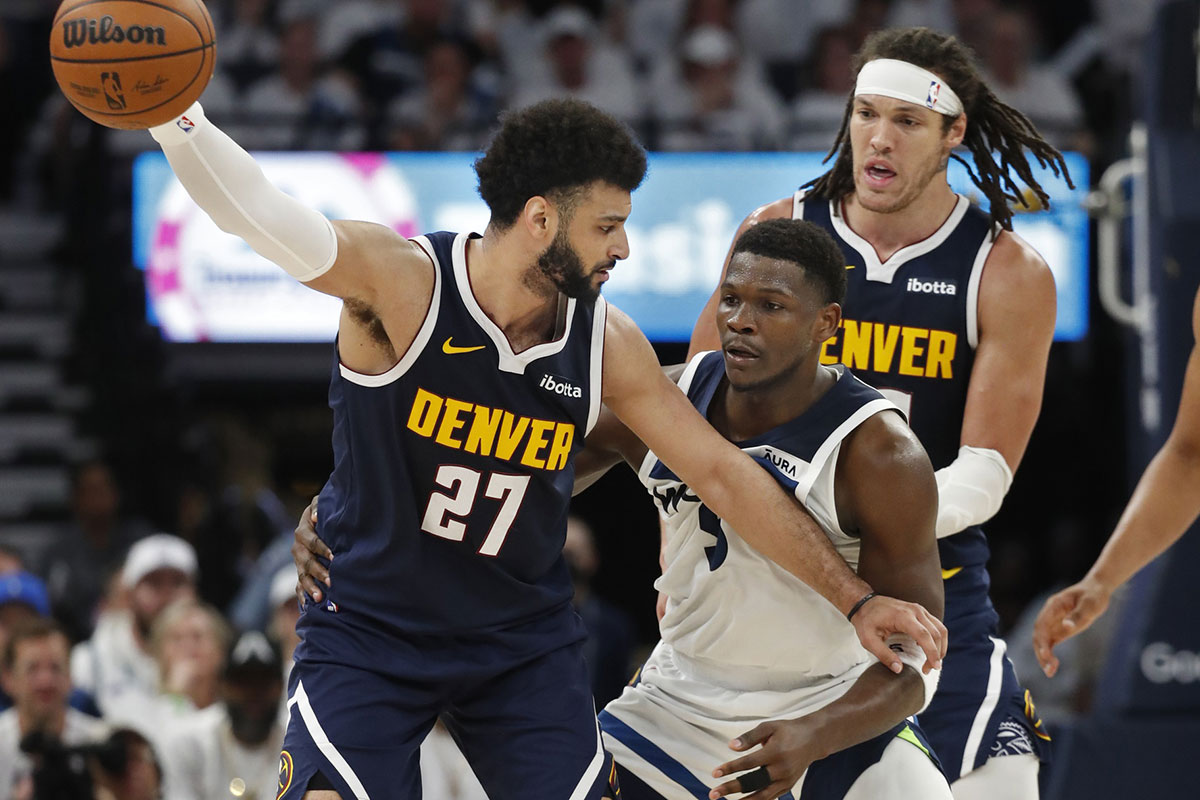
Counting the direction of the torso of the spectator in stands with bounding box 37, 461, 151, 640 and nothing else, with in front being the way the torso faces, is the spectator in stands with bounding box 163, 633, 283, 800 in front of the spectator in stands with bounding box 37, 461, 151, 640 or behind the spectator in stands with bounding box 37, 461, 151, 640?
in front

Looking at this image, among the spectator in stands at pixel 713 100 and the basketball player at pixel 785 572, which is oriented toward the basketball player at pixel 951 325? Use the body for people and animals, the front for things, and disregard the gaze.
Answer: the spectator in stands

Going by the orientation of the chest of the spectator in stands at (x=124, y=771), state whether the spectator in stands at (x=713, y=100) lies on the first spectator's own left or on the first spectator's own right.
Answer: on the first spectator's own left

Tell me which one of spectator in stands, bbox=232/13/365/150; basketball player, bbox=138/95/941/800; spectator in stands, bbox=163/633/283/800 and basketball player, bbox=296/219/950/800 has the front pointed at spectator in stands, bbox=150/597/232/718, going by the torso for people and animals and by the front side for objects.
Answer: spectator in stands, bbox=232/13/365/150

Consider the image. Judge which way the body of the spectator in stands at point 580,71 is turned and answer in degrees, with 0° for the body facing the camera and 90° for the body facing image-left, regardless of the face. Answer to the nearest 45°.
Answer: approximately 0°

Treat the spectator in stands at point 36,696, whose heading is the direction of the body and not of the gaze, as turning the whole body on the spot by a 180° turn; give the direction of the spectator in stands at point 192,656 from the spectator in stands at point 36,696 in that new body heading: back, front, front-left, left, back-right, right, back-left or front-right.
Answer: front-right

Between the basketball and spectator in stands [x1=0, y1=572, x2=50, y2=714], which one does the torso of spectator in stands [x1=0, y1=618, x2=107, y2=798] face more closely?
the basketball

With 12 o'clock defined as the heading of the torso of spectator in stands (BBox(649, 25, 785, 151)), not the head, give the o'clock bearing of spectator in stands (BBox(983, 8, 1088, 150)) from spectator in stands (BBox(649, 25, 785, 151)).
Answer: spectator in stands (BBox(983, 8, 1088, 150)) is roughly at 9 o'clock from spectator in stands (BBox(649, 25, 785, 151)).

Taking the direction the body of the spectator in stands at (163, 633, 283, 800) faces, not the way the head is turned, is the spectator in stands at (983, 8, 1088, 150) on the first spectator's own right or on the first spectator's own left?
on the first spectator's own left

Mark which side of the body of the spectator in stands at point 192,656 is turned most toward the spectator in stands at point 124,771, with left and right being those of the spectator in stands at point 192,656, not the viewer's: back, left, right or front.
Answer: front
